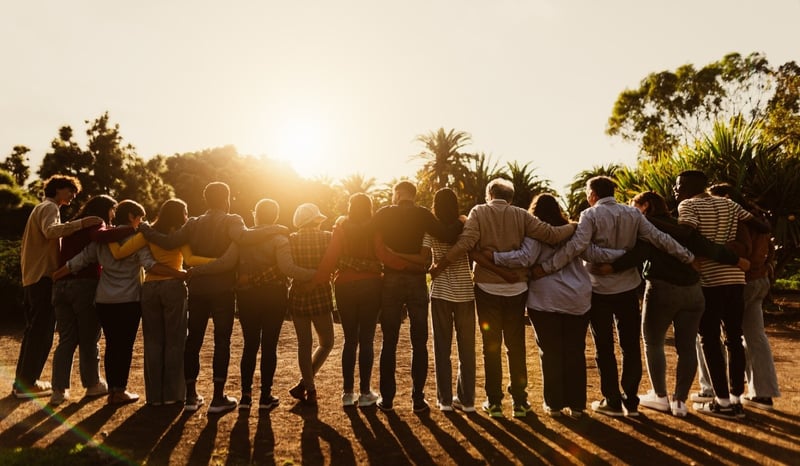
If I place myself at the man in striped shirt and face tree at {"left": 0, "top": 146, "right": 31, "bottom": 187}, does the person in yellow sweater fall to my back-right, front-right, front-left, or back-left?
front-left

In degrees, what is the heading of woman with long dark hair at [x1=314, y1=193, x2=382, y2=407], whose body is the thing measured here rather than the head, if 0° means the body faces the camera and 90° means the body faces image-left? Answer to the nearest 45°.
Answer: approximately 180°

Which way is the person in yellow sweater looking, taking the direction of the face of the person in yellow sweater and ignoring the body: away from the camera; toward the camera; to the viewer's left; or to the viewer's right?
away from the camera

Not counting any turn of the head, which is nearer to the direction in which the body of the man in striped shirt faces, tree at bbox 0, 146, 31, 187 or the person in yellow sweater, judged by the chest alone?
the tree

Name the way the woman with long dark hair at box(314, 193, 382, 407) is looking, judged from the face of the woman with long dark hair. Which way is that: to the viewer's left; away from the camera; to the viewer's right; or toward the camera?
away from the camera

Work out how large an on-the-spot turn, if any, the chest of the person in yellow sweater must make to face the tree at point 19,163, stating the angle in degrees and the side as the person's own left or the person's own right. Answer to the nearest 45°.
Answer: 0° — they already face it

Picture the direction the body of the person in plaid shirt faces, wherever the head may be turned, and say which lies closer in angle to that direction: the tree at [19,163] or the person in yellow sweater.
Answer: the tree

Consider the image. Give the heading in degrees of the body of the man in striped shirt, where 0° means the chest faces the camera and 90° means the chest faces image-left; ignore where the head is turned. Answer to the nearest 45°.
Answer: approximately 135°

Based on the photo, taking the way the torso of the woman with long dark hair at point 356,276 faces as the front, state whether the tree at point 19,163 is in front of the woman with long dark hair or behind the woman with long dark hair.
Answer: in front

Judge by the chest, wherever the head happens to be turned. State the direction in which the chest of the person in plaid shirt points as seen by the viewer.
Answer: away from the camera

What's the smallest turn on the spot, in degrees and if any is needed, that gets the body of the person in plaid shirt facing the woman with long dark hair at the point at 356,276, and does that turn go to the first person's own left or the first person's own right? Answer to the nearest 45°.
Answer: approximately 135° to the first person's own right

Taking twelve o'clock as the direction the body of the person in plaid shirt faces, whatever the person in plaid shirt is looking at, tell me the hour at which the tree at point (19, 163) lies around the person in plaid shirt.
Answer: The tree is roughly at 11 o'clock from the person in plaid shirt.

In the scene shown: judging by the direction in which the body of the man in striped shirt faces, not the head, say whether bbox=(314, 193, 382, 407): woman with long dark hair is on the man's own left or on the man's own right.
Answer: on the man's own left

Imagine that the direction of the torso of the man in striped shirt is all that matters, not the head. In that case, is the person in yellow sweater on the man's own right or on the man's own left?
on the man's own left

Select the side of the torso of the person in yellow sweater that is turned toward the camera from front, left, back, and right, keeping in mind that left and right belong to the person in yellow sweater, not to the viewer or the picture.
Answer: back
